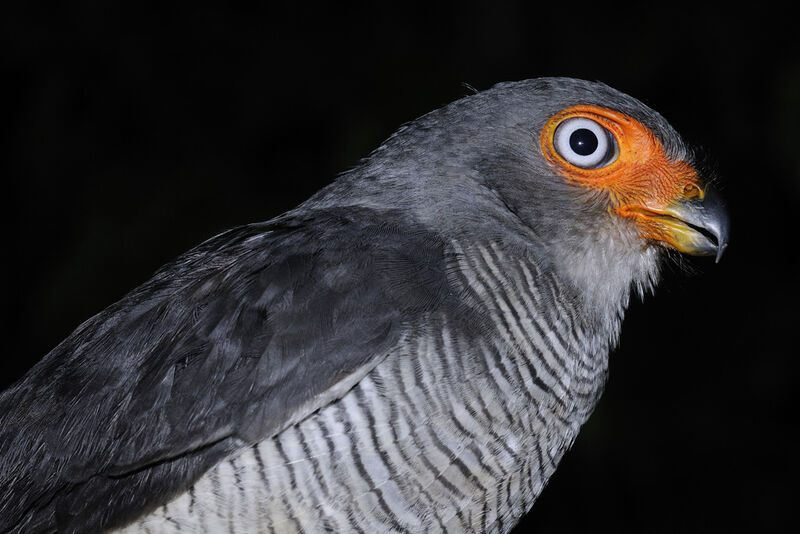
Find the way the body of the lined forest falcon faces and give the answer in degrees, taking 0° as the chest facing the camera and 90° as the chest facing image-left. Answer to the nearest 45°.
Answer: approximately 270°
